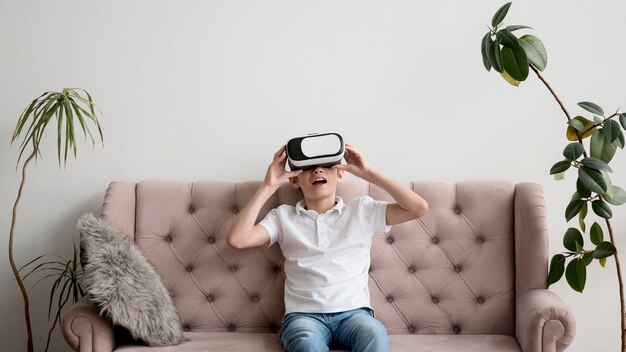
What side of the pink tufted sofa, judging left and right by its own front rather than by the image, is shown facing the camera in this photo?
front

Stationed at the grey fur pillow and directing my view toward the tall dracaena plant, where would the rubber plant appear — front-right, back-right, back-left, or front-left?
back-right

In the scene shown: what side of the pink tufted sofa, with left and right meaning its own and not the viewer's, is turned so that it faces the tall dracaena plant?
right

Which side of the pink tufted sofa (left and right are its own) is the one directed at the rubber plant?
left

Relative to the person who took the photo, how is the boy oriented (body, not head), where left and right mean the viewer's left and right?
facing the viewer

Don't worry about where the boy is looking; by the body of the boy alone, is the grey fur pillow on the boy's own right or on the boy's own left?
on the boy's own right

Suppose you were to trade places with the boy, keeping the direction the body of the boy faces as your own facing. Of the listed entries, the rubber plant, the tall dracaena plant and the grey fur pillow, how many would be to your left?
1

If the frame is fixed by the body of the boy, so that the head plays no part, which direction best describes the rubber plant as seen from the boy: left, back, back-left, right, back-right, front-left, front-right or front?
left

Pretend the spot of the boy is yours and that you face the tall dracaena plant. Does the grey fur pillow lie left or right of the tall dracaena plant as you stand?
left
